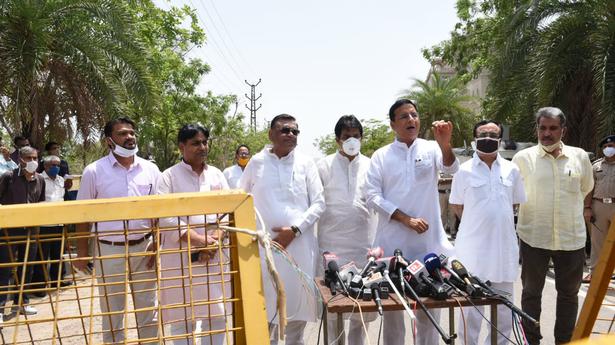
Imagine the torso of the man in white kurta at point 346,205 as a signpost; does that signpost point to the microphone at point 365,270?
yes

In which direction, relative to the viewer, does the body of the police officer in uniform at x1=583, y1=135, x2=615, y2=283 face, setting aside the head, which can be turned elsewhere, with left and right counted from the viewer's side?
facing the viewer

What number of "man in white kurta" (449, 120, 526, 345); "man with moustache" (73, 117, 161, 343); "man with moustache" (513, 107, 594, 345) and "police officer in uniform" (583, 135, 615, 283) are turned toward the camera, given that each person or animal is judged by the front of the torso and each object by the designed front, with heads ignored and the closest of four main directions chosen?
4

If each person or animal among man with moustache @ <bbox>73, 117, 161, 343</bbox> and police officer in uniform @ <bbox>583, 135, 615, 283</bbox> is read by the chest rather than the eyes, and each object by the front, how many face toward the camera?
2

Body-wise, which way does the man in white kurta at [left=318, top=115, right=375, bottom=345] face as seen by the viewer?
toward the camera

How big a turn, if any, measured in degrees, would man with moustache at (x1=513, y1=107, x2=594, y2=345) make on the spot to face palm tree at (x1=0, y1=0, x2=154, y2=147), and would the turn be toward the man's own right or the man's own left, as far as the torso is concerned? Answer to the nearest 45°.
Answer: approximately 90° to the man's own right

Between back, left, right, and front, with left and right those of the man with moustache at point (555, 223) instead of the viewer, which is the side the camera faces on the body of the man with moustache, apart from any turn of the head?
front

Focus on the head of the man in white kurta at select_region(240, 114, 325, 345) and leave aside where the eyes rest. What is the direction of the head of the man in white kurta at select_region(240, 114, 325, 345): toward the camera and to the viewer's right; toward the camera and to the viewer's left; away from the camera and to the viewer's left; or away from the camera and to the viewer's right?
toward the camera and to the viewer's right

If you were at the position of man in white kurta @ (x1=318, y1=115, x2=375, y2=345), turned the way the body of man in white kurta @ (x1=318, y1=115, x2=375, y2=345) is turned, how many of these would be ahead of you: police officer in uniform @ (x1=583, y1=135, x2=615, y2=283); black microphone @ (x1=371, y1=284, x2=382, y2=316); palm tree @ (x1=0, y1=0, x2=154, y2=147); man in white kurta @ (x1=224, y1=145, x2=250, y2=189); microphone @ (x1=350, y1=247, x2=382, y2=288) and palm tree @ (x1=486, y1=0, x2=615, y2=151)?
2

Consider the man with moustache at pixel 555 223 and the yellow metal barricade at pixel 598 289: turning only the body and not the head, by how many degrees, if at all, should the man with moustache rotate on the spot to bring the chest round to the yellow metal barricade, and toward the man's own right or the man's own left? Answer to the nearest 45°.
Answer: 0° — they already face it

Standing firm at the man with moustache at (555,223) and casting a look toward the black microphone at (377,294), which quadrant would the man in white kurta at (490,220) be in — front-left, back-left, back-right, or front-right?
front-right
